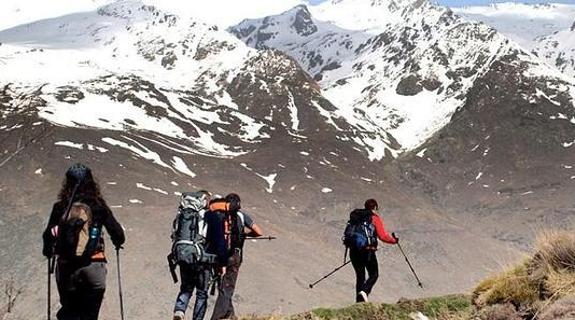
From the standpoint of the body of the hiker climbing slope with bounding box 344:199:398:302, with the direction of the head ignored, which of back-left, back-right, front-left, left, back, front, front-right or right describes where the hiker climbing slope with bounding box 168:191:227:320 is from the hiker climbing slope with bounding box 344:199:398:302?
back

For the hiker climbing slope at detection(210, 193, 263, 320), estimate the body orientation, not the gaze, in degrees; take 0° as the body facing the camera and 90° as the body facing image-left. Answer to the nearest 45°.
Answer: approximately 225°

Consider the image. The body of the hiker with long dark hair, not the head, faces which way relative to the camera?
away from the camera

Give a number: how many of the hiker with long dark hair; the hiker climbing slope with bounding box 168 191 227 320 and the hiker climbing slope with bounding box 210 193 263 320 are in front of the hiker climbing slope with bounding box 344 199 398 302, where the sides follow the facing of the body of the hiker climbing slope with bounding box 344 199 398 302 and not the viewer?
0

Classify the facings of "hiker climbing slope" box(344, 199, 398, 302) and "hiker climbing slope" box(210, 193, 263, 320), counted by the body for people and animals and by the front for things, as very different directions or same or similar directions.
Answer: same or similar directions

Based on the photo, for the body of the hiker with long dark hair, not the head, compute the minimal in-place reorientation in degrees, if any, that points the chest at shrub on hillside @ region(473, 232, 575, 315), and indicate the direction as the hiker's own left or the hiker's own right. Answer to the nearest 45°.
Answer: approximately 90° to the hiker's own right

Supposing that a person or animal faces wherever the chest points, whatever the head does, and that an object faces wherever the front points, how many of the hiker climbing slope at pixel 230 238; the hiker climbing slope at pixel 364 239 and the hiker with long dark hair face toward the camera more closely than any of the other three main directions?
0

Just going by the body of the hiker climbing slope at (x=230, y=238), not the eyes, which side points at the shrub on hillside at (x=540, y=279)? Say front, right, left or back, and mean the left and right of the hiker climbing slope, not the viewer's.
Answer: right

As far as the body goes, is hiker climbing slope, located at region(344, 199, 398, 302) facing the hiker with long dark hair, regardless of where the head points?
no

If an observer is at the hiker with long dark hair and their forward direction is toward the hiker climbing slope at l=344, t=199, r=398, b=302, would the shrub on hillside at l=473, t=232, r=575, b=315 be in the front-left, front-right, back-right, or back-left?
front-right

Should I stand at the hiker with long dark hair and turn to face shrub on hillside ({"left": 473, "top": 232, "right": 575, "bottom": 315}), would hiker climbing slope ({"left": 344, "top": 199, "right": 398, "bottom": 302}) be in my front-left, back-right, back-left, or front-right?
front-left

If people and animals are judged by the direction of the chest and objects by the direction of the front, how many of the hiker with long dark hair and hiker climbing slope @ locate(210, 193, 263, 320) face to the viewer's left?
0

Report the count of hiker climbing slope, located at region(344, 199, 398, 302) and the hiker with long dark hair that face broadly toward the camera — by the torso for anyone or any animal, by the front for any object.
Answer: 0

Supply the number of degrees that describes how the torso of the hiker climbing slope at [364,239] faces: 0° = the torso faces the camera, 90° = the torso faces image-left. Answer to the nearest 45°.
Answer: approximately 225°

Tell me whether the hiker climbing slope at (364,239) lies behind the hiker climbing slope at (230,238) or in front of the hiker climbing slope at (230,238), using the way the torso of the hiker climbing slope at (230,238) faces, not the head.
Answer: in front
